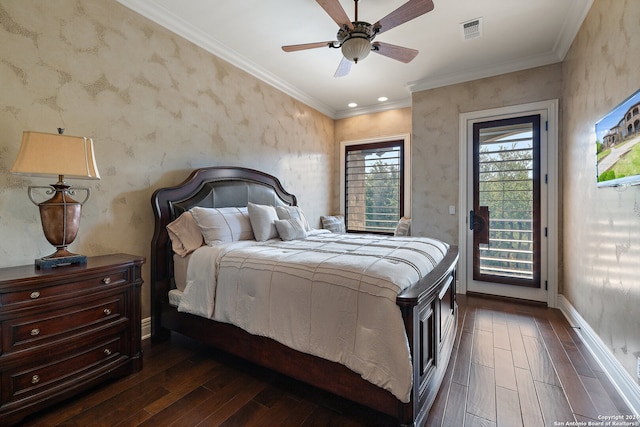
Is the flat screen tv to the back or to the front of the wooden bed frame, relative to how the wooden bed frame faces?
to the front

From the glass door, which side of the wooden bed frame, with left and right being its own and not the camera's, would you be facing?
left

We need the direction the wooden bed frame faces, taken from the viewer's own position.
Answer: facing the viewer and to the right of the viewer

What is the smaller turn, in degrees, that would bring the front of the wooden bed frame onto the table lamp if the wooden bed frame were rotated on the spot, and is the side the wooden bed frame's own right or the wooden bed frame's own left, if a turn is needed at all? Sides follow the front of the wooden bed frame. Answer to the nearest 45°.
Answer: approximately 135° to the wooden bed frame's own right

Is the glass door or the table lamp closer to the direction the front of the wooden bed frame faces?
the glass door

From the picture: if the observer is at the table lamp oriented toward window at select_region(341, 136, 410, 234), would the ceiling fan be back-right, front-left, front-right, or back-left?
front-right
